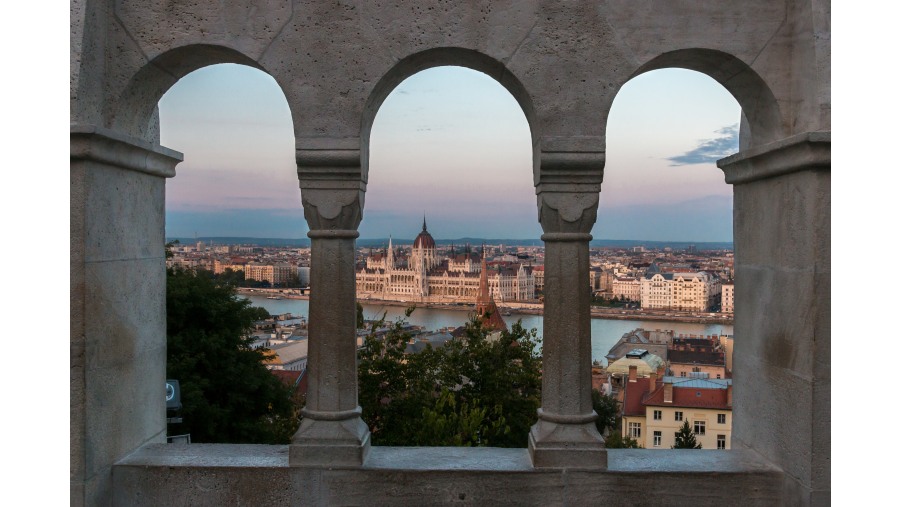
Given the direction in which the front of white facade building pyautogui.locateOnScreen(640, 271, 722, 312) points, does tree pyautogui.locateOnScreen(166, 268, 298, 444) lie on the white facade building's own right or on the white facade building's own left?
on the white facade building's own right

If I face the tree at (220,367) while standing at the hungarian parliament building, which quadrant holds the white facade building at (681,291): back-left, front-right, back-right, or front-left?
front-left

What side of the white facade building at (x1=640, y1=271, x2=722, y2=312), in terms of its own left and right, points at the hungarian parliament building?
right

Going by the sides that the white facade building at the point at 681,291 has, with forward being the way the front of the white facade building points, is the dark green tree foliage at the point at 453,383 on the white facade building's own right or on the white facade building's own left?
on the white facade building's own right
